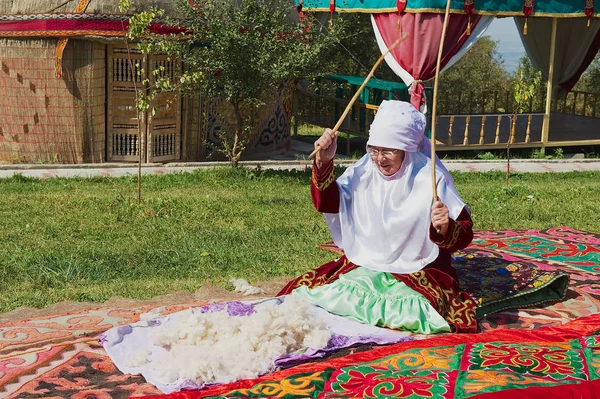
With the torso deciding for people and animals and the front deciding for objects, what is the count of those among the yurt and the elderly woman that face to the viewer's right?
0

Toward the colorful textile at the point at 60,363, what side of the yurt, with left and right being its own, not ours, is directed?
front

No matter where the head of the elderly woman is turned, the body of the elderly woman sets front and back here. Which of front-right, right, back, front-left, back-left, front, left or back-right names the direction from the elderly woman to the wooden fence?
back-right

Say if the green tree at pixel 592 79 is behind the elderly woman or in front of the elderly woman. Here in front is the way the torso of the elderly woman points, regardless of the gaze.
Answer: behind

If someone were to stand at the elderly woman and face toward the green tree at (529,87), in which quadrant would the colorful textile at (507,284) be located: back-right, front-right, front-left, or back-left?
front-right

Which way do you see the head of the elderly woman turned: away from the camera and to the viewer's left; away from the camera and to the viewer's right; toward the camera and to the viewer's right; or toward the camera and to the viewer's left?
toward the camera and to the viewer's left

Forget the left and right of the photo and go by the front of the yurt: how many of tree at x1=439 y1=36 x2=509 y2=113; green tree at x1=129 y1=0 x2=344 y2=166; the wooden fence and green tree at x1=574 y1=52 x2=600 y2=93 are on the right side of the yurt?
0

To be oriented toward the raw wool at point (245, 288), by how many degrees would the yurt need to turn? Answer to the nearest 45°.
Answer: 0° — it already faces it

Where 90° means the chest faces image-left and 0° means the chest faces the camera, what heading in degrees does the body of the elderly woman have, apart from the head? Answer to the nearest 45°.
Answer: approximately 45°

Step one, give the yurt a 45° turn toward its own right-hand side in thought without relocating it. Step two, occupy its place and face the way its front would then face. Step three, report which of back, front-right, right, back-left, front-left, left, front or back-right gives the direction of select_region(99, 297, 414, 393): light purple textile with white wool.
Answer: front-left

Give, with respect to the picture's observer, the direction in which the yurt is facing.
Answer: facing the viewer

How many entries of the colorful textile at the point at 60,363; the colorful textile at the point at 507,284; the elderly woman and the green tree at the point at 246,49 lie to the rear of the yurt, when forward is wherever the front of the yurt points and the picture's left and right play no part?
0

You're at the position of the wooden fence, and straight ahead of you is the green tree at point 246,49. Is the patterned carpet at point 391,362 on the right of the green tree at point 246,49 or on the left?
left

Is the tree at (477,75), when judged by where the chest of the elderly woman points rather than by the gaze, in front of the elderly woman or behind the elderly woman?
behind

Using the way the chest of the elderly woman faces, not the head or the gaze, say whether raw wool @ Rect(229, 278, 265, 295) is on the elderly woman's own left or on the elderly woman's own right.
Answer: on the elderly woman's own right
